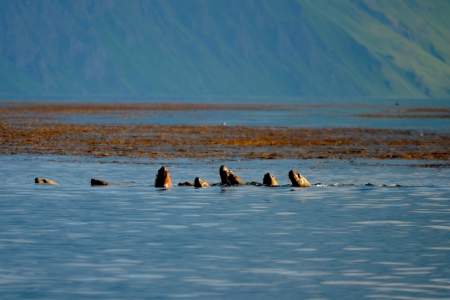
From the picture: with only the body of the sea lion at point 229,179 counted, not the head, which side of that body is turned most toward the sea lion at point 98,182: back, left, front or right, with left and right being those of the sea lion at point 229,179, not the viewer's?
front

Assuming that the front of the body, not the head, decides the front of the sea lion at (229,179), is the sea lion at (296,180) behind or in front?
behind

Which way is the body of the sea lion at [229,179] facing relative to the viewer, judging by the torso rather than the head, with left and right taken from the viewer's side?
facing to the left of the viewer

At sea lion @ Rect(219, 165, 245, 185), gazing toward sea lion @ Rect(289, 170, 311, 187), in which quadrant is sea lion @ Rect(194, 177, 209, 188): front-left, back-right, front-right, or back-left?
back-right
